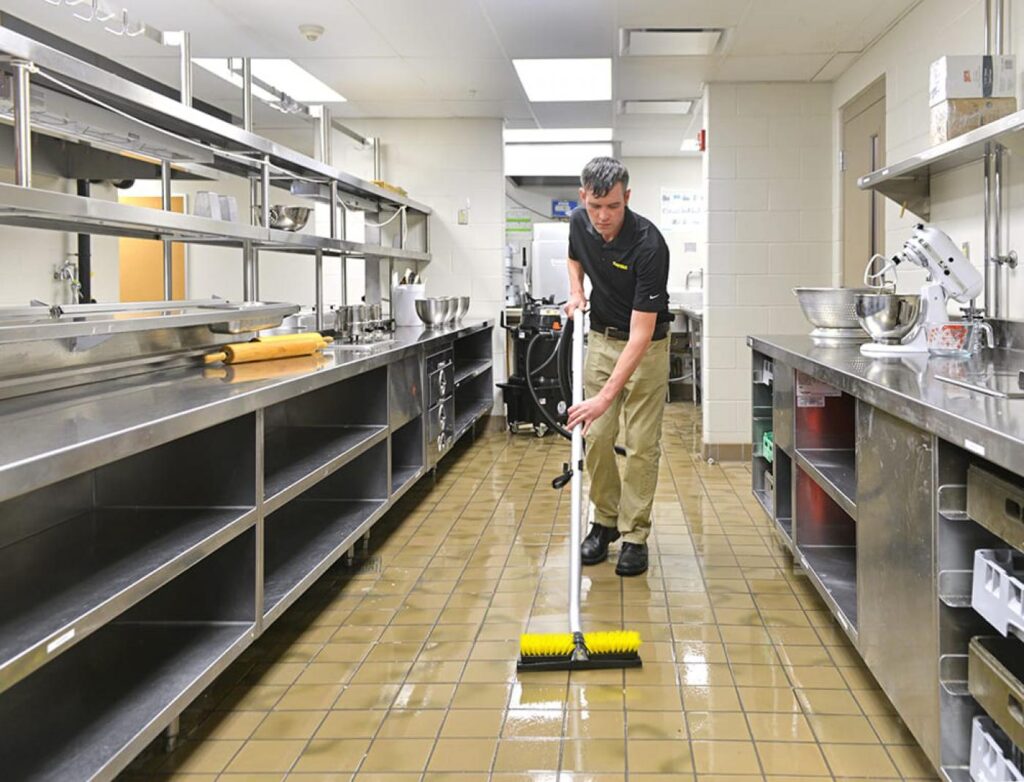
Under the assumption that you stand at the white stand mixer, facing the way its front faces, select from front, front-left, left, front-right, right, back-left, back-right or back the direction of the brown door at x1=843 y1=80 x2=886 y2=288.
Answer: right

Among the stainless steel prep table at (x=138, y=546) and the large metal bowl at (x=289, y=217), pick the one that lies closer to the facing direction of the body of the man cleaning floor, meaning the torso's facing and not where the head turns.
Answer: the stainless steel prep table

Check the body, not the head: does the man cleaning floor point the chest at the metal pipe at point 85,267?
no

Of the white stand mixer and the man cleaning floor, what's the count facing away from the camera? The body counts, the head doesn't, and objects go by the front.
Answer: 0

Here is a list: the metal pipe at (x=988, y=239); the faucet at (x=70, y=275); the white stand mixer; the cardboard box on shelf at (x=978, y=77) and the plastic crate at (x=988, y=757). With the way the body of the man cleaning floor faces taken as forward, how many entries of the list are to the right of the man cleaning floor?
1

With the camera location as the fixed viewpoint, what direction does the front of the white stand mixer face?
facing to the left of the viewer

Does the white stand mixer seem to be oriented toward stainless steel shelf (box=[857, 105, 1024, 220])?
no

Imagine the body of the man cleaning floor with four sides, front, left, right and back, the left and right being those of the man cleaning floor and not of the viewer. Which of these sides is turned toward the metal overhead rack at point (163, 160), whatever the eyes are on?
right

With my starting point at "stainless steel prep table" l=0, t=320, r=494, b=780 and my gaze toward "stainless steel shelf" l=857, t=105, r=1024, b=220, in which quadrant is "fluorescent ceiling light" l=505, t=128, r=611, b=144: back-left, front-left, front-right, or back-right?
front-left

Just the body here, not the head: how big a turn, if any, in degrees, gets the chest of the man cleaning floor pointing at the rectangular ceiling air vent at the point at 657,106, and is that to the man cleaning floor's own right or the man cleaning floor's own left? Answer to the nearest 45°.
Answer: approximately 135° to the man cleaning floor's own right

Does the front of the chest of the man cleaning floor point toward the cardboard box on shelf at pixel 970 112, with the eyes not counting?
no

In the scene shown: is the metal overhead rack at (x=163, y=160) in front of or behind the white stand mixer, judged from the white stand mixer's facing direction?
in front

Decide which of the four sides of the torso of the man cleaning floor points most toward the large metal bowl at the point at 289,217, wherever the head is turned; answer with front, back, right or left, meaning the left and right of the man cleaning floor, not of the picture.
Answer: right

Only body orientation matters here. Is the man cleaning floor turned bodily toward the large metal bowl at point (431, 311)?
no

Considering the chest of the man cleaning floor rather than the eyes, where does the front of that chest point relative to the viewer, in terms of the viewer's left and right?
facing the viewer and to the left of the viewer
